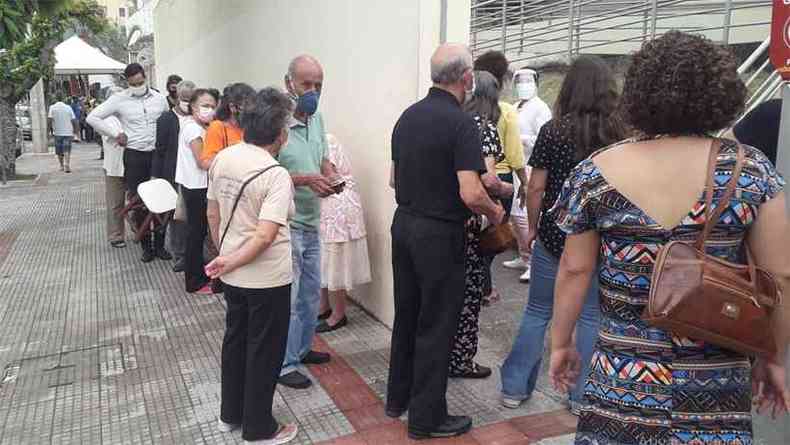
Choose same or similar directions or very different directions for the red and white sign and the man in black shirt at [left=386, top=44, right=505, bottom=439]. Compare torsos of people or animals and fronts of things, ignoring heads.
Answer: very different directions

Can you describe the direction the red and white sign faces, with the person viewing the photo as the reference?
facing the viewer

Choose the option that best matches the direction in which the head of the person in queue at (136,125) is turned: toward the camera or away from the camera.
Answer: toward the camera

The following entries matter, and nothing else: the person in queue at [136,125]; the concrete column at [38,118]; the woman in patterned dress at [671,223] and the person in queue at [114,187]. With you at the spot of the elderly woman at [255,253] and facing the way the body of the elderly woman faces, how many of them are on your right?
1

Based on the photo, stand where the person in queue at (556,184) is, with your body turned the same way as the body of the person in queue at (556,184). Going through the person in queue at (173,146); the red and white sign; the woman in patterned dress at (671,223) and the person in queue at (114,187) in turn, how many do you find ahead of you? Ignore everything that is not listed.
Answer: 2

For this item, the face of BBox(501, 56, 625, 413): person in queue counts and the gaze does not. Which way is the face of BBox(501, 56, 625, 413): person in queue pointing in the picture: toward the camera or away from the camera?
away from the camera

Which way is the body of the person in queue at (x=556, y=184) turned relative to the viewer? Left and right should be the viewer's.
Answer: facing away from the viewer and to the left of the viewer

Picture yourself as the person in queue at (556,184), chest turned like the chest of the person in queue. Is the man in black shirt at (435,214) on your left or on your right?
on your left

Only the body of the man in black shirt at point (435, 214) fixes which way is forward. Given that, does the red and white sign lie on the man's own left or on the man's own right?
on the man's own right

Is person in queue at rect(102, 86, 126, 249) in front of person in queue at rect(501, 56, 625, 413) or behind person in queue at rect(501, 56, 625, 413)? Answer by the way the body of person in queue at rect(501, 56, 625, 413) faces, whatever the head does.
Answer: in front

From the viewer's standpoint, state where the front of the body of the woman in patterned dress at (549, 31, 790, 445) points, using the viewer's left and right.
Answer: facing away from the viewer
